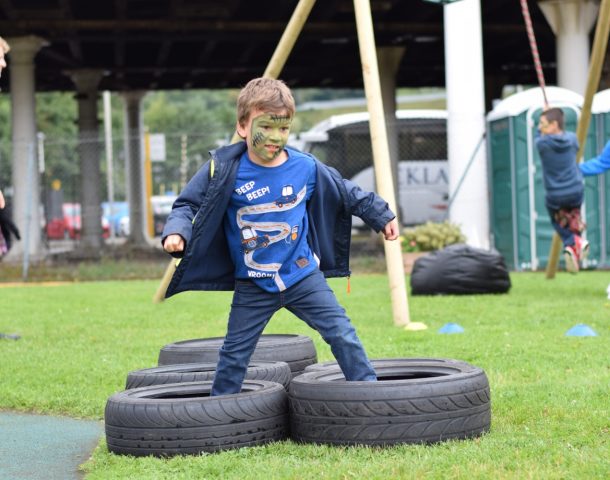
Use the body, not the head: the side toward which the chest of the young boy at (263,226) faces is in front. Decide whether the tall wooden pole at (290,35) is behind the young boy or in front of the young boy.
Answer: behind

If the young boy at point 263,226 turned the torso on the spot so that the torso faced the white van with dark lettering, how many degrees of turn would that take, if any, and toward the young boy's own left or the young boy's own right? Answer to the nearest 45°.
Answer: approximately 180°

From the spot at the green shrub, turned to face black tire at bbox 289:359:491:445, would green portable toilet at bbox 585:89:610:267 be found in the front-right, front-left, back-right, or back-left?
back-left

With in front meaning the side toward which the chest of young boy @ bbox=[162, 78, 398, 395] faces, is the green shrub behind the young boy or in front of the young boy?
behind

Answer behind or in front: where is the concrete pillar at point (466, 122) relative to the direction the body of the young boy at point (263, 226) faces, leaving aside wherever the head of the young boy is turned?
behind

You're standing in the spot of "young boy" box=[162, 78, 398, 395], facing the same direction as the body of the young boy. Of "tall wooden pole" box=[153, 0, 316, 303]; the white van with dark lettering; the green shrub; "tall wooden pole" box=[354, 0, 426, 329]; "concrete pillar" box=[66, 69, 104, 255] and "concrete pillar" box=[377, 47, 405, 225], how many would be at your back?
6

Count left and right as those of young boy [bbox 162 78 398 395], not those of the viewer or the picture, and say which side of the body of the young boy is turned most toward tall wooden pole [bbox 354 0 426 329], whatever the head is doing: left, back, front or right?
back

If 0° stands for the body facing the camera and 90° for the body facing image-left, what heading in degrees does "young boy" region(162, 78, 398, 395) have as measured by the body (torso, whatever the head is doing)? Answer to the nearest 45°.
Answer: approximately 0°

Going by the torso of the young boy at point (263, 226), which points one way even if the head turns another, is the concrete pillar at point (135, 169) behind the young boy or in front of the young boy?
behind

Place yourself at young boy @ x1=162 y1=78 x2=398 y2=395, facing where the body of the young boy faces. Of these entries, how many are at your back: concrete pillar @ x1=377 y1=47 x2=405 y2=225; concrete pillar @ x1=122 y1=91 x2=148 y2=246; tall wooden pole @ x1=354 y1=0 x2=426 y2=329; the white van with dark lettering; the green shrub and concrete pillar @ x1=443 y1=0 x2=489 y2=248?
6

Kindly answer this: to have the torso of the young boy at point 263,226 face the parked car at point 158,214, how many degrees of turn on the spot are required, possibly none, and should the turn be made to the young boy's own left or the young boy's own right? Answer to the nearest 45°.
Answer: approximately 180°

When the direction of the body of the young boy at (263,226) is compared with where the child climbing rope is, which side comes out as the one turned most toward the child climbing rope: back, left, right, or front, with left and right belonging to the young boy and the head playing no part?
back

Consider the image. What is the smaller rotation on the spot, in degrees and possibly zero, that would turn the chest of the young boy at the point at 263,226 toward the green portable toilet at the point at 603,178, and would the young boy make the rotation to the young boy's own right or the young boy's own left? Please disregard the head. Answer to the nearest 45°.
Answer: approximately 180°
